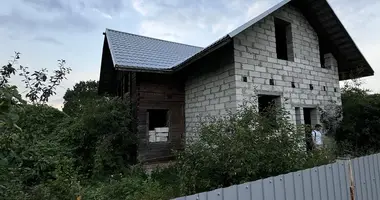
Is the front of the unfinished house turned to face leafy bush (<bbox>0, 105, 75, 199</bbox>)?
no

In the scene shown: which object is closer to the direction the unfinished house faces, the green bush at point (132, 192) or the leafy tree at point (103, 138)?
the green bush

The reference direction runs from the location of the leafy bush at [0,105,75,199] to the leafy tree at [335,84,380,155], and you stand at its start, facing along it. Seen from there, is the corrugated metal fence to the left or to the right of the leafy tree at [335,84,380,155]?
right

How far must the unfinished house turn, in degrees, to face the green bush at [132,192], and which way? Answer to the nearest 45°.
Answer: approximately 90° to its right

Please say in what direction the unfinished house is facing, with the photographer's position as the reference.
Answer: facing the viewer and to the right of the viewer

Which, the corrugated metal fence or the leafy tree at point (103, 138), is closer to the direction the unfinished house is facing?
the corrugated metal fence

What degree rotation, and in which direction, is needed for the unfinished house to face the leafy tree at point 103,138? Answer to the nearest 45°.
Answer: approximately 135° to its right

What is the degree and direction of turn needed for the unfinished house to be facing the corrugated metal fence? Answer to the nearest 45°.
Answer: approximately 45° to its right

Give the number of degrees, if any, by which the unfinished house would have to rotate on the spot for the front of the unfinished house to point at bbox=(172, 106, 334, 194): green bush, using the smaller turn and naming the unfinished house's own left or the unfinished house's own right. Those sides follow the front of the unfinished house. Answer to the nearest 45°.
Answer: approximately 45° to the unfinished house's own right
